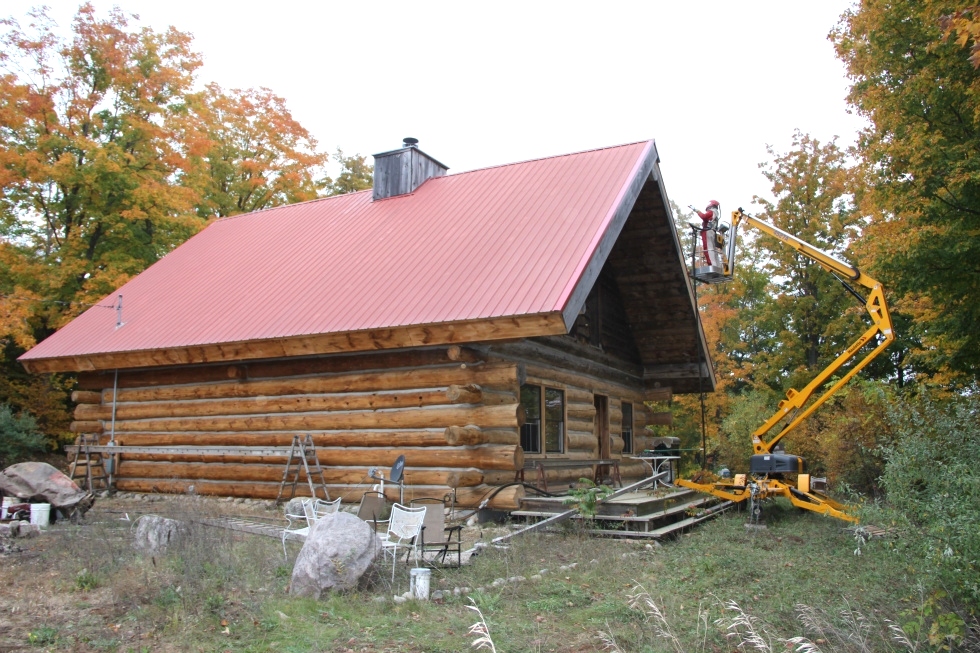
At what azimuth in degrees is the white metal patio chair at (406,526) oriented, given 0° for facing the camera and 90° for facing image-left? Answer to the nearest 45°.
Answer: approximately 45°

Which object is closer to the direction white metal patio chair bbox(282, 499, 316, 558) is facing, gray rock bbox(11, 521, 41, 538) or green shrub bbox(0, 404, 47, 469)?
the gray rock

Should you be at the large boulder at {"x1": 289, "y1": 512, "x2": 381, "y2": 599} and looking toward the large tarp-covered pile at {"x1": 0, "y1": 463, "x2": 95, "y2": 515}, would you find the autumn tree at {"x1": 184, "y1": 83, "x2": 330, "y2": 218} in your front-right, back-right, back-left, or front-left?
front-right

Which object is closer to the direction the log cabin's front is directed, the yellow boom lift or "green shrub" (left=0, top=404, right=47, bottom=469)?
the yellow boom lift

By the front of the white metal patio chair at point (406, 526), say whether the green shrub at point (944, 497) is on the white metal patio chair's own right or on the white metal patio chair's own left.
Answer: on the white metal patio chair's own left

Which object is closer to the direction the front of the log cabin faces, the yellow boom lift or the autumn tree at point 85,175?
the yellow boom lift

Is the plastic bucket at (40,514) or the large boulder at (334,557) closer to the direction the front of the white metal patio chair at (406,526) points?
the large boulder

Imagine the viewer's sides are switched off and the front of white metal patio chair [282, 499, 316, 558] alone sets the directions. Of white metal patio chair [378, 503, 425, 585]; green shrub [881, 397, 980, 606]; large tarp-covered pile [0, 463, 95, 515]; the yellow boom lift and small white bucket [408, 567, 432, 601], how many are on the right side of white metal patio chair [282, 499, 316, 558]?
1

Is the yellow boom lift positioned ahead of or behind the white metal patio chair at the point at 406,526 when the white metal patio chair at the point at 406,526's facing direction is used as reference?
behind

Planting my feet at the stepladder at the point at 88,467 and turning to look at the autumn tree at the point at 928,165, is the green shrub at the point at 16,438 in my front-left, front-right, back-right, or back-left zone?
back-left

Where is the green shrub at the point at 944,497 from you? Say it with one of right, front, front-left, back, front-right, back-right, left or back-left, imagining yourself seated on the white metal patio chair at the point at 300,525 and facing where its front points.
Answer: left
